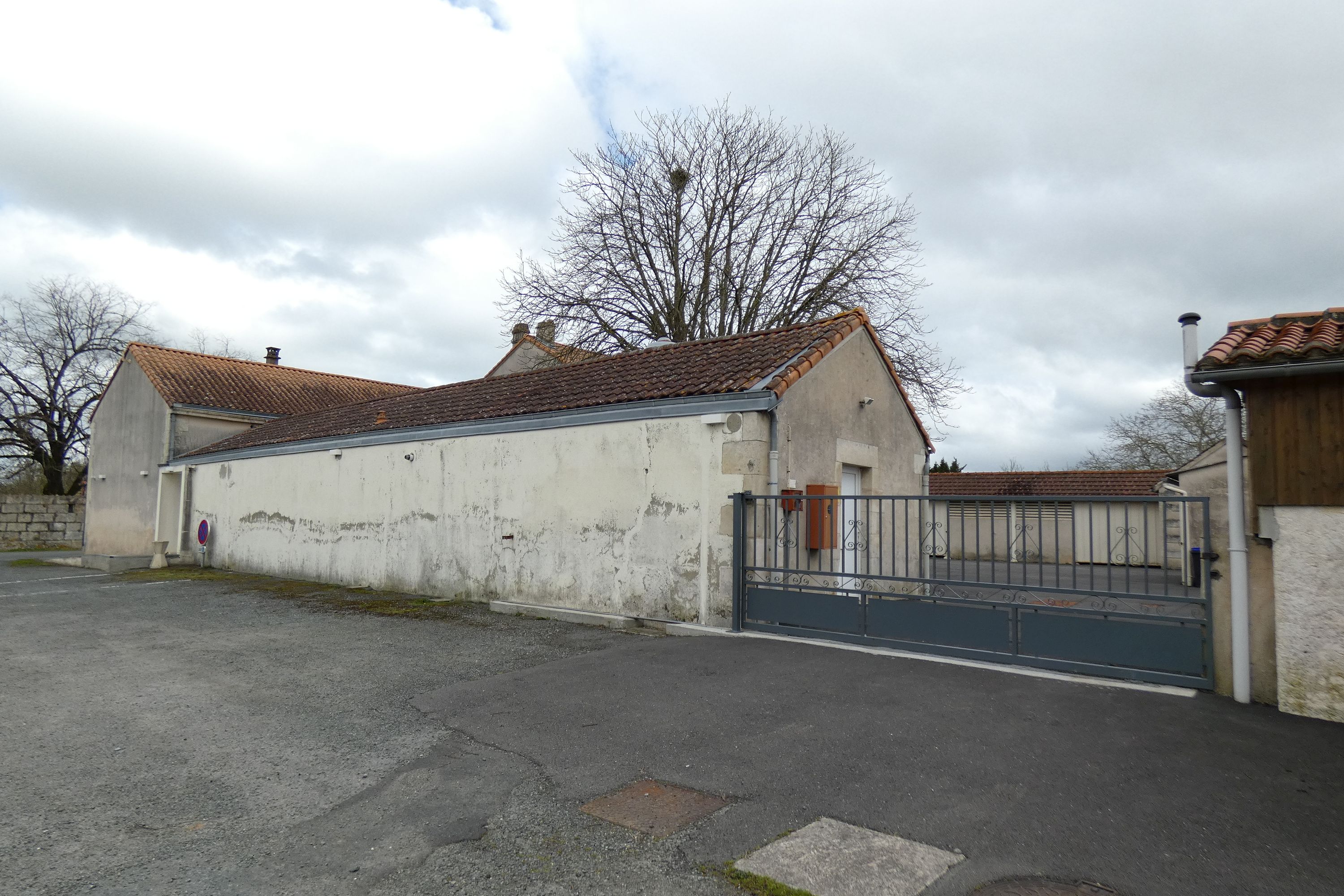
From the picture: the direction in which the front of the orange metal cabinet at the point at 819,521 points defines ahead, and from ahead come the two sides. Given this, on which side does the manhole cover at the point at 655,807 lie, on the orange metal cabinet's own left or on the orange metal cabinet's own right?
on the orange metal cabinet's own right

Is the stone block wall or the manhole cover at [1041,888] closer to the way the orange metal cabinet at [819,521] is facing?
the manhole cover

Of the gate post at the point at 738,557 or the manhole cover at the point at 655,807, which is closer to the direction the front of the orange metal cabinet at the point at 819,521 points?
the manhole cover

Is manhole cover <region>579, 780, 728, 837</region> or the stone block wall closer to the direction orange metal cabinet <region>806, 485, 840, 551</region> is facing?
the manhole cover

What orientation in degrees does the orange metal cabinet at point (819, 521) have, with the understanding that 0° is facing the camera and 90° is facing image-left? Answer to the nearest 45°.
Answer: approximately 315°

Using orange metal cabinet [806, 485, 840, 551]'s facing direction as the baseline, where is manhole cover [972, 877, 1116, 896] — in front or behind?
in front

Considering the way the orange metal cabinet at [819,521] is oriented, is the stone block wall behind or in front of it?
behind

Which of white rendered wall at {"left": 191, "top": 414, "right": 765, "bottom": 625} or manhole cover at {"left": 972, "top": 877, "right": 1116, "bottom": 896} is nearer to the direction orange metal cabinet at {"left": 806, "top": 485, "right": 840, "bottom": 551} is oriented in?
the manhole cover

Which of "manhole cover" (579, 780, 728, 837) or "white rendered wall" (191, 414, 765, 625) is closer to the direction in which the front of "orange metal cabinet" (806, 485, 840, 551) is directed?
the manhole cover

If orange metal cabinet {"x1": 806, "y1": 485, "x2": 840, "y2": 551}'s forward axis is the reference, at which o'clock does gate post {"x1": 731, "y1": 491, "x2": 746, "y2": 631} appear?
The gate post is roughly at 3 o'clock from the orange metal cabinet.
